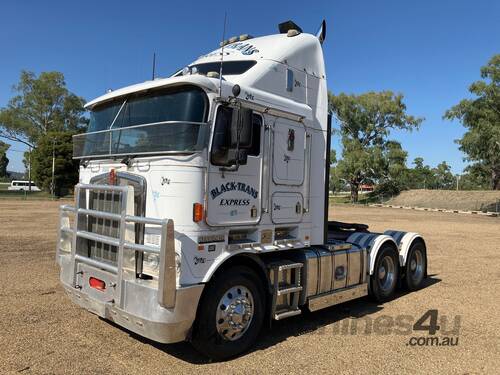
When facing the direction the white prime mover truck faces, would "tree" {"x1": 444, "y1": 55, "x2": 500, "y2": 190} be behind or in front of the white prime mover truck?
behind

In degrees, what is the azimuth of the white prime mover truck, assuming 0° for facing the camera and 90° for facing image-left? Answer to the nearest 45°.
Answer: approximately 45°
